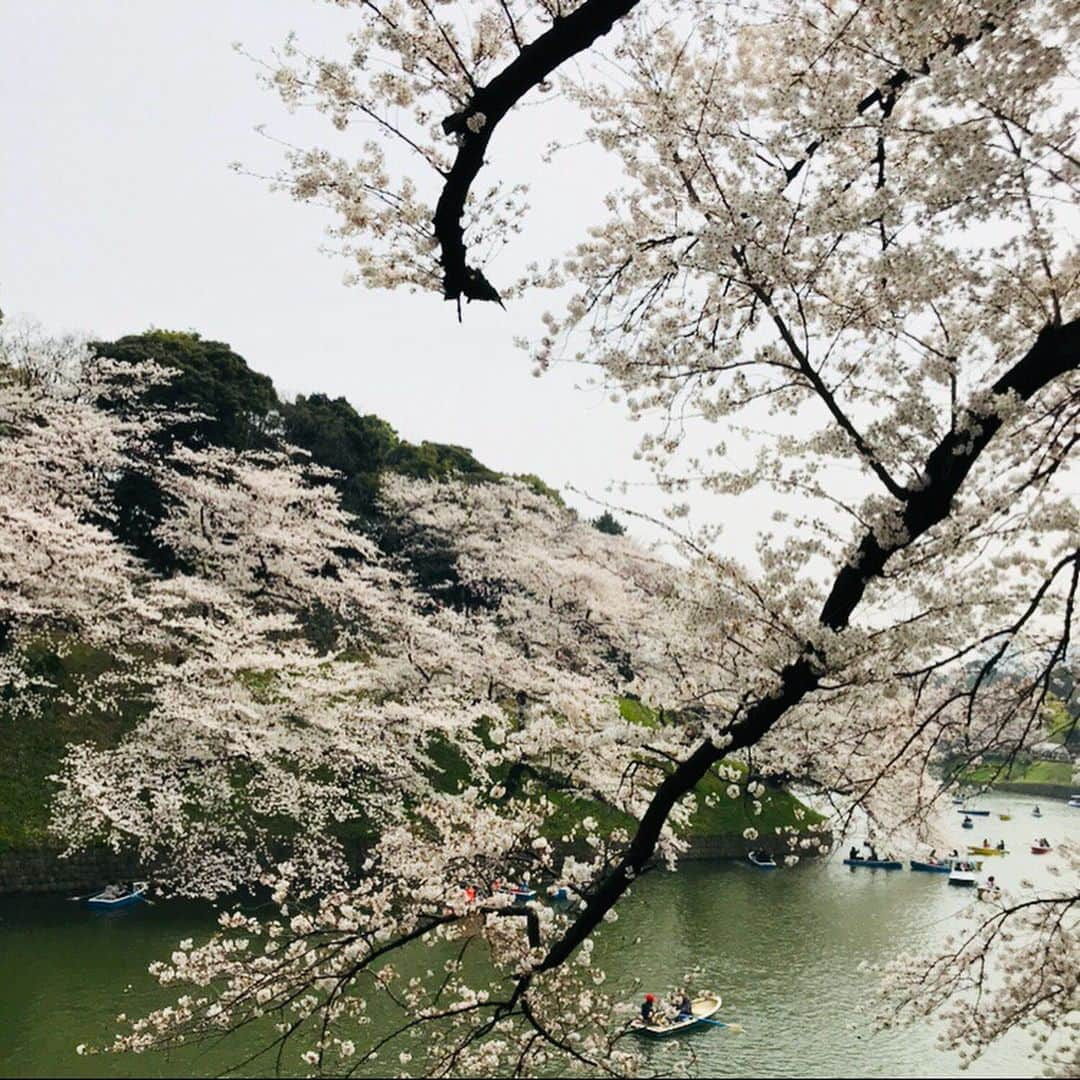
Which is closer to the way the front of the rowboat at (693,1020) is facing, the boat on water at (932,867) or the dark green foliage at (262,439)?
the boat on water

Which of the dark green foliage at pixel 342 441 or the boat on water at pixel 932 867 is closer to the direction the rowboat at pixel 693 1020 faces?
the boat on water

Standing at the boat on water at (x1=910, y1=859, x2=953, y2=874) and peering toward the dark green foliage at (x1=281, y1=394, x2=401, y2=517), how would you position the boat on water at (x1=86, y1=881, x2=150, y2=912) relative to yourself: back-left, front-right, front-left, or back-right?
front-left

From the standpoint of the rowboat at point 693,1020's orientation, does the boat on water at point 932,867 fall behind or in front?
in front

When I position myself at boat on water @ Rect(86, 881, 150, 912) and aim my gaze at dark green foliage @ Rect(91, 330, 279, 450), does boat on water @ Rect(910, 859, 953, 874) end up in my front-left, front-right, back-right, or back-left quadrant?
front-right

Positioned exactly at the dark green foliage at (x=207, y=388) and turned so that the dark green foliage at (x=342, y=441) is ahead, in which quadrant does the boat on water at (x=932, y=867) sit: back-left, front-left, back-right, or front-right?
front-right

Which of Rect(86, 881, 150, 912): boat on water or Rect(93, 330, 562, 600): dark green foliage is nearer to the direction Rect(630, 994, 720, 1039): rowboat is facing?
the dark green foliage

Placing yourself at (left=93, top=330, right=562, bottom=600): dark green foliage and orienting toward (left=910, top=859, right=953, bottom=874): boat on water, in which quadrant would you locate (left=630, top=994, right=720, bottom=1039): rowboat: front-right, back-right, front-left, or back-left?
front-right

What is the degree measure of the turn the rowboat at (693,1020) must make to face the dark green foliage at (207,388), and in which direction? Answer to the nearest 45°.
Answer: approximately 90° to its left

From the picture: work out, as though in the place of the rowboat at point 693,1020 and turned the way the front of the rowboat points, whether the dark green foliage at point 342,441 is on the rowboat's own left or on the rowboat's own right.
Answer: on the rowboat's own left

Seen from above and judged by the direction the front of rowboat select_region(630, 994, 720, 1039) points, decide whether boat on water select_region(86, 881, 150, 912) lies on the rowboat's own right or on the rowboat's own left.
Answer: on the rowboat's own left

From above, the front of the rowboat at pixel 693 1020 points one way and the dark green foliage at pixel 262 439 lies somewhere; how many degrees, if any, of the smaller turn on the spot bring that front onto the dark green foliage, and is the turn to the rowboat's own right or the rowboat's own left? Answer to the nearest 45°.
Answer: approximately 90° to the rowboat's own left

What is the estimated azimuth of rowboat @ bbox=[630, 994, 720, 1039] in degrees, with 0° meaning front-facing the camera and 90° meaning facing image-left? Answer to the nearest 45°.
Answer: approximately 225°
